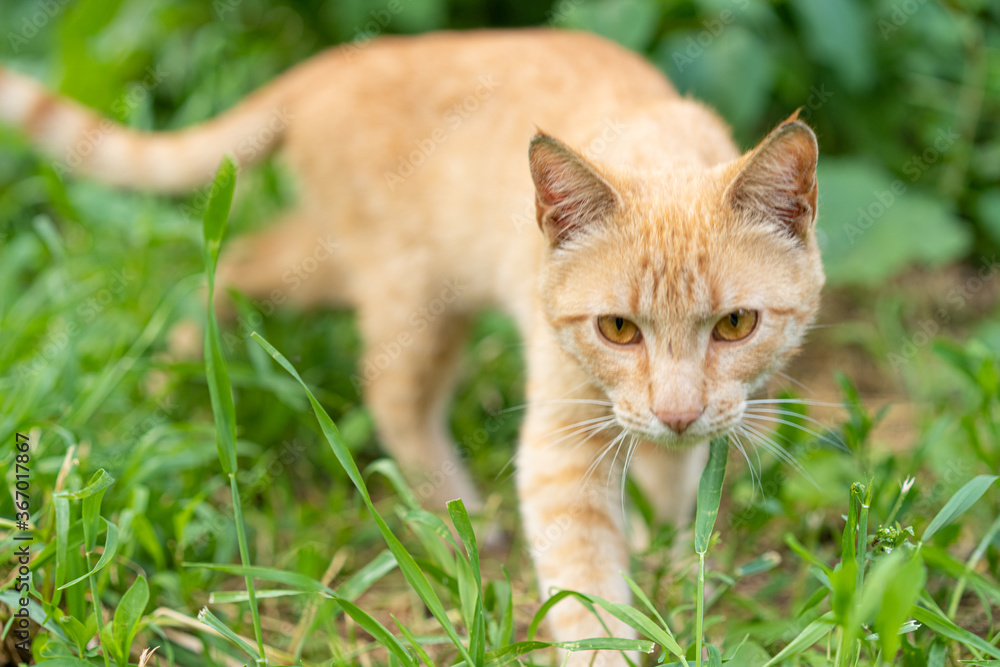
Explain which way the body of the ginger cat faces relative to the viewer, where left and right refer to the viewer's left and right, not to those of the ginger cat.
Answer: facing the viewer and to the right of the viewer

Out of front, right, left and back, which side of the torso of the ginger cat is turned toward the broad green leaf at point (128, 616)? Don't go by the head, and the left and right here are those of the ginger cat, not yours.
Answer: right

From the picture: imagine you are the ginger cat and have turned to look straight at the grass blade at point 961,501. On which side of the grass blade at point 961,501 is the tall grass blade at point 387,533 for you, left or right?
right

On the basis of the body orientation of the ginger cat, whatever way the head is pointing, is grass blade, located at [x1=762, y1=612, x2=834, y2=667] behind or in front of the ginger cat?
in front

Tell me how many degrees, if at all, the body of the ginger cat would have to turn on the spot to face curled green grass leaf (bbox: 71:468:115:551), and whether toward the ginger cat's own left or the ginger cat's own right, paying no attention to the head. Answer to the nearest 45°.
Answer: approximately 90° to the ginger cat's own right
